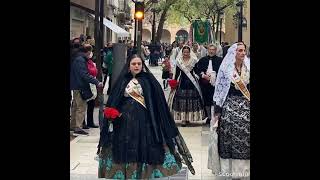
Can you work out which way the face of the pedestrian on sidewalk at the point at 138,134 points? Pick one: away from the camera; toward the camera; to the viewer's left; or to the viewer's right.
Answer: toward the camera

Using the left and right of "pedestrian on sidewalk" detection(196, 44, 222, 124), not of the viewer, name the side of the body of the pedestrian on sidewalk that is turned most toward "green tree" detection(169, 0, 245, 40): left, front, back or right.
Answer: back

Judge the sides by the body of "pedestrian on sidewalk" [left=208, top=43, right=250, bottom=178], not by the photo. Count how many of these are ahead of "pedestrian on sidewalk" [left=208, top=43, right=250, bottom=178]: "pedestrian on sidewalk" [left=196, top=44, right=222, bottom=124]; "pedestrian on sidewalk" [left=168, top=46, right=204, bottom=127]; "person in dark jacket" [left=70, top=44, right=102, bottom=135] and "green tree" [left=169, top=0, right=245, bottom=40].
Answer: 0

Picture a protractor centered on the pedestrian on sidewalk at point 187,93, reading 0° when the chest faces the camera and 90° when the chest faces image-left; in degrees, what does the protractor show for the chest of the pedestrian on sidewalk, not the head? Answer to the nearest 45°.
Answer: approximately 0°

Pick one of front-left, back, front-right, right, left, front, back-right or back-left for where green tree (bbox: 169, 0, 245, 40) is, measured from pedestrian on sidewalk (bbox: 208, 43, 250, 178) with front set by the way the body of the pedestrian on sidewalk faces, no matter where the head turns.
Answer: back-left

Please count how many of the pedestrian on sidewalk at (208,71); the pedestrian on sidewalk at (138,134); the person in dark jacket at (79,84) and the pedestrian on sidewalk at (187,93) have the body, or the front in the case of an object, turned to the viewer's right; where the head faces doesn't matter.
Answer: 1

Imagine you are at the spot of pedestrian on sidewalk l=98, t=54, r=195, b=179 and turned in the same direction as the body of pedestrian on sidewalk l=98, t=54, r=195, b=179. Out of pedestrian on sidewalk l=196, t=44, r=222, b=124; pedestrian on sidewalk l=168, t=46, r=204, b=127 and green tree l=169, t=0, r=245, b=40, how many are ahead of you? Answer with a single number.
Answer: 0

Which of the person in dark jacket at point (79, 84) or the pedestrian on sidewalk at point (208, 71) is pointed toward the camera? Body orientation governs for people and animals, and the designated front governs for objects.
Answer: the pedestrian on sidewalk

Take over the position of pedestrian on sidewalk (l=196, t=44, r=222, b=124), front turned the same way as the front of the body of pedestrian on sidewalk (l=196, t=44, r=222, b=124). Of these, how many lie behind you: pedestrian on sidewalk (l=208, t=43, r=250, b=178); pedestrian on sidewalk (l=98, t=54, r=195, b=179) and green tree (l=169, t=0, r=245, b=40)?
1

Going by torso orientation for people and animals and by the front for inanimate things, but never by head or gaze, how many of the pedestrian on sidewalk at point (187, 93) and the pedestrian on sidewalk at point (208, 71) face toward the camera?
2

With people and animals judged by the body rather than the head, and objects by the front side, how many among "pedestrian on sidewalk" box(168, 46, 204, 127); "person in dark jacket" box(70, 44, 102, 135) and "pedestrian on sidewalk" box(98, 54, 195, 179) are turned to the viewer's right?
1

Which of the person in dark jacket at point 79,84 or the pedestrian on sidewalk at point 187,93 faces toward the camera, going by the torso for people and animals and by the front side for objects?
the pedestrian on sidewalk

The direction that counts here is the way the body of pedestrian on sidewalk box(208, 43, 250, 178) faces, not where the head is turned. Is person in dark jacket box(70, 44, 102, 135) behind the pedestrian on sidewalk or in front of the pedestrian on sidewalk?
behind

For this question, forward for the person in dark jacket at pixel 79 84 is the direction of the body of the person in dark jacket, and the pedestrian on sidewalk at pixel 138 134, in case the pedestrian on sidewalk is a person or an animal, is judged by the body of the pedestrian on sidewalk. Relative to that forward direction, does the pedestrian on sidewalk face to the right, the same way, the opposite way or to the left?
to the right

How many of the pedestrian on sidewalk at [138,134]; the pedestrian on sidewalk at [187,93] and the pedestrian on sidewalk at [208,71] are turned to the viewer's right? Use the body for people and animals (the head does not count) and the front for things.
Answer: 0

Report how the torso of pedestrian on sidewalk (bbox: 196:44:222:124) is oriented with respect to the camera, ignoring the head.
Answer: toward the camera

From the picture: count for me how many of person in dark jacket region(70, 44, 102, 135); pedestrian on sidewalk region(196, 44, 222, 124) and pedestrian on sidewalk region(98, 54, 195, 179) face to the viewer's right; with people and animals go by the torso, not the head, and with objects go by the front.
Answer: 1

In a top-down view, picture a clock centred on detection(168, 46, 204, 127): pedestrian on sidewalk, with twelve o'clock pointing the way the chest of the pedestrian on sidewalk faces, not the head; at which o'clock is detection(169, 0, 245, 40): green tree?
The green tree is roughly at 6 o'clock from the pedestrian on sidewalk.
